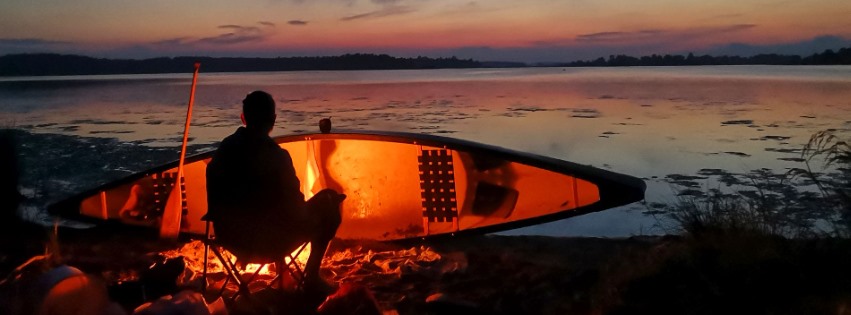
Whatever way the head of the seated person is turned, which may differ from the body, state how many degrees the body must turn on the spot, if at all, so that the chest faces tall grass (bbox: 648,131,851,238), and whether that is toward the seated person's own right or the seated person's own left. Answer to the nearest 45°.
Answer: approximately 45° to the seated person's own right

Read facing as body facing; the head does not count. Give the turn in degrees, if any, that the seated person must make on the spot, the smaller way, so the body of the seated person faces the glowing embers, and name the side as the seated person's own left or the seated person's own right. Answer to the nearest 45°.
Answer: approximately 45° to the seated person's own left

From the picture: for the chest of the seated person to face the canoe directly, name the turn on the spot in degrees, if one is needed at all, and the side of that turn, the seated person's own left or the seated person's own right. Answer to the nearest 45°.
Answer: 0° — they already face it

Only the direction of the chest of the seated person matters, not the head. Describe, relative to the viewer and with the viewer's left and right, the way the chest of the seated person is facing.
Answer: facing away from the viewer and to the right of the viewer

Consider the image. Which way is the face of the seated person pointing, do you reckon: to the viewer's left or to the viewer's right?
to the viewer's right
